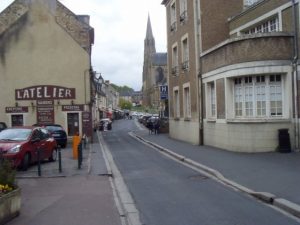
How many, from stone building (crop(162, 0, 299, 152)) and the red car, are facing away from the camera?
0

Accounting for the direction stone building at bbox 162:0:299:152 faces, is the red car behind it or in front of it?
in front

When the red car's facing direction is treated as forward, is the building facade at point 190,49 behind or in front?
behind

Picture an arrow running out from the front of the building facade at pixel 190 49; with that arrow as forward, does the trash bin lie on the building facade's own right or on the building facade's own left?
on the building facade's own left

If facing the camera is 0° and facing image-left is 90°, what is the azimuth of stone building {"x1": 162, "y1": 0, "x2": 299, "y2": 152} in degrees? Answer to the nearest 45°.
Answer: approximately 45°

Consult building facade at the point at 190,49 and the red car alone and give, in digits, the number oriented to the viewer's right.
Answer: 0

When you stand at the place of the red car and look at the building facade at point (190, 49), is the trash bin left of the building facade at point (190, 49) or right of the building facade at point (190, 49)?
right
